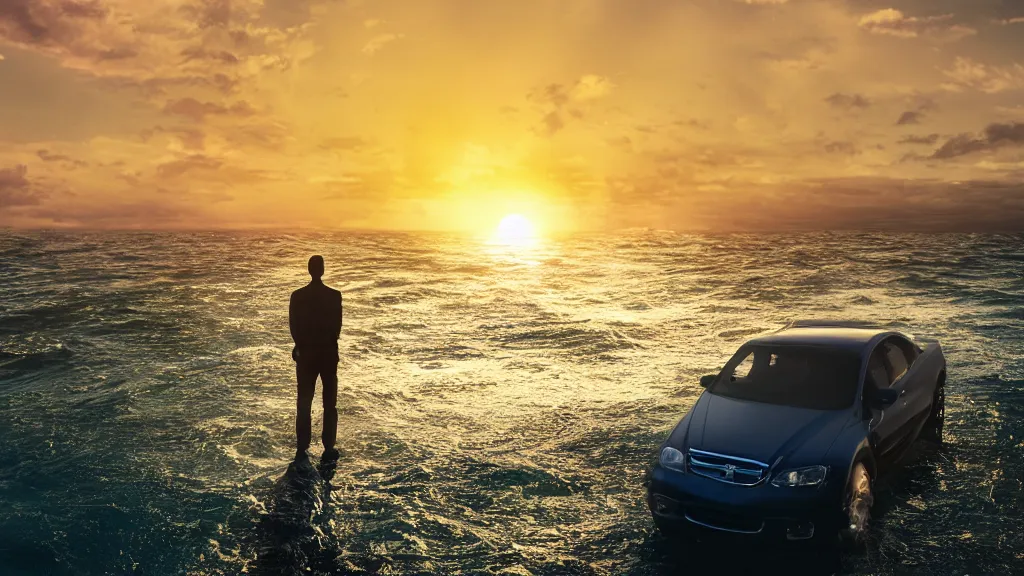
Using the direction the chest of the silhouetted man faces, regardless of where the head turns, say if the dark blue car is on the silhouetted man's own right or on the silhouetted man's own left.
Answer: on the silhouetted man's own right

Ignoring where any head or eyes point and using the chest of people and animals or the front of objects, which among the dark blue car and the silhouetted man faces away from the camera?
the silhouetted man

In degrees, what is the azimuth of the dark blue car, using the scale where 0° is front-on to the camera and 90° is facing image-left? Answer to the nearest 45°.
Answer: approximately 45°

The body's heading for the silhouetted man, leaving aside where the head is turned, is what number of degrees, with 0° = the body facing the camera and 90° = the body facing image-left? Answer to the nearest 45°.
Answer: approximately 180°

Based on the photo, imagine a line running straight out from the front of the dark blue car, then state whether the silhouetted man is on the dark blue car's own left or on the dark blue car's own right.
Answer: on the dark blue car's own right

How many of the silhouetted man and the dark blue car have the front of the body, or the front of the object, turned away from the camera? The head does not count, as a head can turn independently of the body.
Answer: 1
